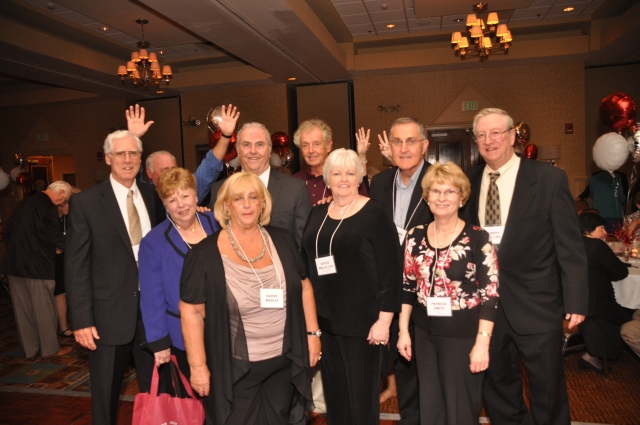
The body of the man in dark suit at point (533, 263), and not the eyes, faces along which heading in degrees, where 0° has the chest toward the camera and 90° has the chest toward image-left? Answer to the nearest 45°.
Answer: approximately 45°

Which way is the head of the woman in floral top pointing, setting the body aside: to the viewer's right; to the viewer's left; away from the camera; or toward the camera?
toward the camera

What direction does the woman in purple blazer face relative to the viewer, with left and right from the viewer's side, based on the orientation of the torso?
facing the viewer and to the right of the viewer

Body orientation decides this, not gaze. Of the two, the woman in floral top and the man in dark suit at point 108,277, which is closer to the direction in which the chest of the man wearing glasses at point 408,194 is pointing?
the woman in floral top

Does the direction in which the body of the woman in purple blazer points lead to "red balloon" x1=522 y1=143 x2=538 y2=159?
no

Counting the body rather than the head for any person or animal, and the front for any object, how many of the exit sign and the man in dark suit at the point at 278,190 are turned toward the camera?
2

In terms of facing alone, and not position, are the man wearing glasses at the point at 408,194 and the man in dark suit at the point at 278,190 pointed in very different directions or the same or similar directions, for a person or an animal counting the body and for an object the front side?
same or similar directions

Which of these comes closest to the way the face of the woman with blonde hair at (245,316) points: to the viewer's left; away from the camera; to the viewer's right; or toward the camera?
toward the camera

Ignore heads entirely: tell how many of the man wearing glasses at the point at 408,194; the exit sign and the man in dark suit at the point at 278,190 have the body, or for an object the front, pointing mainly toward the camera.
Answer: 3

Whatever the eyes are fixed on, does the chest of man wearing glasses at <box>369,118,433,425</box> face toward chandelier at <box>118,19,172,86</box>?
no

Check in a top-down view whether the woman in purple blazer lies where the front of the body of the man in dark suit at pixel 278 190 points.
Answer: no

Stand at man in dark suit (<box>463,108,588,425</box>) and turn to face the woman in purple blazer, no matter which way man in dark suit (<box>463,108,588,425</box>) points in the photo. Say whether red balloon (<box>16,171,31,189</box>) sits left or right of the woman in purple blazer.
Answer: right

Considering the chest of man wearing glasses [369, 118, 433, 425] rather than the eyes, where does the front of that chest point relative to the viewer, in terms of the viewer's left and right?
facing the viewer

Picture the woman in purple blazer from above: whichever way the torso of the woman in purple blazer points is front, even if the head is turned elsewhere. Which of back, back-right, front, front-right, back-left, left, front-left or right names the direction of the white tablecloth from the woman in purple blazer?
front-left

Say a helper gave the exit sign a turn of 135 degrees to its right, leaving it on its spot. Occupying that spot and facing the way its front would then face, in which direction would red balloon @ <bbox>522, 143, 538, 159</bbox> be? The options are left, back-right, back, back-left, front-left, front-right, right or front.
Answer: back

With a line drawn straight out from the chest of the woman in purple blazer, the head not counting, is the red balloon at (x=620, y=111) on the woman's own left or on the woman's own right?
on the woman's own left
